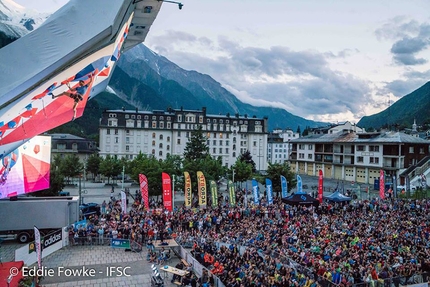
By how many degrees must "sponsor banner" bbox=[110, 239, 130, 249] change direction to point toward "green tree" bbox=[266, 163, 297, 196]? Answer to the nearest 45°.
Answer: approximately 135° to its left

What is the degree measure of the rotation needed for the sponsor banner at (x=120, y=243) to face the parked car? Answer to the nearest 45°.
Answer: approximately 180°

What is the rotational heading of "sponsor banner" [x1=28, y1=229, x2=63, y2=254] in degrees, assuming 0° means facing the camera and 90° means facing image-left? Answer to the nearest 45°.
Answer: approximately 315°

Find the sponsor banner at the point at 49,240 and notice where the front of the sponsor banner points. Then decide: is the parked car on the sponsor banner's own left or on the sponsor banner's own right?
on the sponsor banner's own left

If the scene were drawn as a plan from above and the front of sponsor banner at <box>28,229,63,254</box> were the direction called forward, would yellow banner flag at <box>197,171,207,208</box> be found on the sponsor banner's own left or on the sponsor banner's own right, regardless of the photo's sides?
on the sponsor banner's own left

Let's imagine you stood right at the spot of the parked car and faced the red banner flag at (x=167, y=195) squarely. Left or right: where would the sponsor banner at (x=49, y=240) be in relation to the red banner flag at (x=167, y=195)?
right

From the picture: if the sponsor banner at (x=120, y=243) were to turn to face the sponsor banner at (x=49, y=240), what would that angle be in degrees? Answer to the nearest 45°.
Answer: approximately 90° to its right

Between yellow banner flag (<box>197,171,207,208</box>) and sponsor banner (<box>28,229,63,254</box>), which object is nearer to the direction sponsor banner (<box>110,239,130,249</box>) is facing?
the sponsor banner
